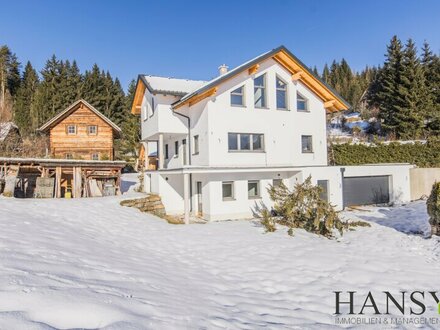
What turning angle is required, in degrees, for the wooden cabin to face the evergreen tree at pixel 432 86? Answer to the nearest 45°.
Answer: approximately 90° to its left

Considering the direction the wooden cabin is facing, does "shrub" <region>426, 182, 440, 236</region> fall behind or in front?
in front

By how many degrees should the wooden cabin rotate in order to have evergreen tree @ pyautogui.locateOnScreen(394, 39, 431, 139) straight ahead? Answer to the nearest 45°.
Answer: approximately 90° to its left

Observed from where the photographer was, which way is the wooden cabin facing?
facing the viewer

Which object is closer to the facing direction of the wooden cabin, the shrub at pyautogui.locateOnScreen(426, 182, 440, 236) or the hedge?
the shrub

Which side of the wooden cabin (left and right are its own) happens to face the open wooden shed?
front

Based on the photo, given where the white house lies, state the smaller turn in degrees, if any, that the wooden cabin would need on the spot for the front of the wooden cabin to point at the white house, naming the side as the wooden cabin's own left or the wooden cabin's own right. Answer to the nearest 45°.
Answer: approximately 45° to the wooden cabin's own left

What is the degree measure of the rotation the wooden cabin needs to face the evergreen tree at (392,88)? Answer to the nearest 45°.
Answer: approximately 90° to its left

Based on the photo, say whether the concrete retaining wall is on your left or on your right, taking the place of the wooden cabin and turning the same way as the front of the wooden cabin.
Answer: on your left

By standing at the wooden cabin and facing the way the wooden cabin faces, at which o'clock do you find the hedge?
The hedge is roughly at 10 o'clock from the wooden cabin.
